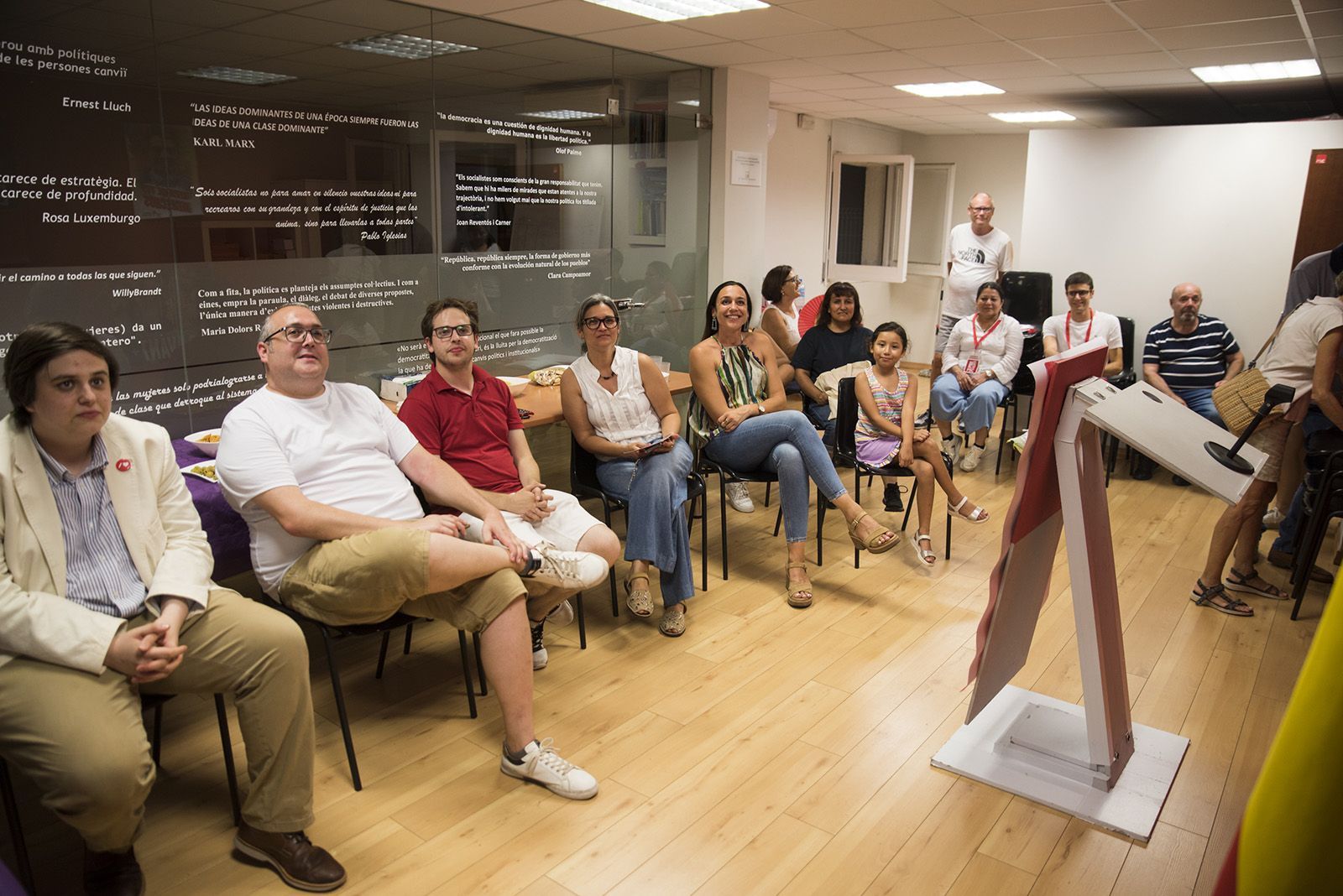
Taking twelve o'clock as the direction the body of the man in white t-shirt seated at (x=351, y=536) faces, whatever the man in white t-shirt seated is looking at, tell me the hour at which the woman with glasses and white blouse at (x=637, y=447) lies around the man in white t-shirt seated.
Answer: The woman with glasses and white blouse is roughly at 9 o'clock from the man in white t-shirt seated.

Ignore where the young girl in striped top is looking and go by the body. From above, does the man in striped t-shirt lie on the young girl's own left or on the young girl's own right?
on the young girl's own left

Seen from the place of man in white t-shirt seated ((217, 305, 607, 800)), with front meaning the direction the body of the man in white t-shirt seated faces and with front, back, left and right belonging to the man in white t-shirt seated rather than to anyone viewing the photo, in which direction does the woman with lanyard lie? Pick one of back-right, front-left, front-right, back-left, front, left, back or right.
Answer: left

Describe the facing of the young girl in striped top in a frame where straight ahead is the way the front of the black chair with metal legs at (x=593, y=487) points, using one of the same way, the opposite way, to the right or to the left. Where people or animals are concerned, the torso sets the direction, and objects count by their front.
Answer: the same way

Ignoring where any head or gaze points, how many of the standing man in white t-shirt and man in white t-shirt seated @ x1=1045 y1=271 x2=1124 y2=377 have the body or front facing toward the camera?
2

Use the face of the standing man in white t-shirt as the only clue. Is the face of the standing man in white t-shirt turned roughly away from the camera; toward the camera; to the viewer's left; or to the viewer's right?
toward the camera

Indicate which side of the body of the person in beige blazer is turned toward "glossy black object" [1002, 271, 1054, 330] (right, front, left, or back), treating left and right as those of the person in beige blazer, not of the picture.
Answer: left

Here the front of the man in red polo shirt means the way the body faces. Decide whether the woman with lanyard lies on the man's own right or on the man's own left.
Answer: on the man's own left

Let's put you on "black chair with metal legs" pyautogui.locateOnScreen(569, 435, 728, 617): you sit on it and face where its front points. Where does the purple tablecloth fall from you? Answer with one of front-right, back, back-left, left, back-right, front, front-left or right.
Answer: right

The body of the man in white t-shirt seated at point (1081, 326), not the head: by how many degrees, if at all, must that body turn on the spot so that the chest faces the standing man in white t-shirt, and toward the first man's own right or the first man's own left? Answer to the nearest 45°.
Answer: approximately 135° to the first man's own right

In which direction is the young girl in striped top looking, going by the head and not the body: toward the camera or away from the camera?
toward the camera

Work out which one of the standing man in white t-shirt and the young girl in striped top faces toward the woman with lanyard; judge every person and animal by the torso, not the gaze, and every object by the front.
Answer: the standing man in white t-shirt

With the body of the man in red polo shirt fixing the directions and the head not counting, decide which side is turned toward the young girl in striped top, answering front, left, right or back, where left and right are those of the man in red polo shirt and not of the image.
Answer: left

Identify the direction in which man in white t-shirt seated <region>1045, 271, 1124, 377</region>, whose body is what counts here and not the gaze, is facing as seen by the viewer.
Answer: toward the camera

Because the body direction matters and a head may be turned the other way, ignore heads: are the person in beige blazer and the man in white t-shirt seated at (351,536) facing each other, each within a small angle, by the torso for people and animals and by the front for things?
no

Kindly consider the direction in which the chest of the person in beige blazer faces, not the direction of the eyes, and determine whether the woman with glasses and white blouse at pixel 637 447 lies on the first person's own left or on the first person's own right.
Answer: on the first person's own left

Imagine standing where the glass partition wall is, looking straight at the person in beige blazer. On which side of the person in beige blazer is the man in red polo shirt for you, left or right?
left

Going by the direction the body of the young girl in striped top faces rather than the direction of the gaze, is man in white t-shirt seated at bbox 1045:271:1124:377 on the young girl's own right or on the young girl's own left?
on the young girl's own left

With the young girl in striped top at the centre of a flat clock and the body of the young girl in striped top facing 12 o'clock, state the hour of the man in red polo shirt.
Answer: The man in red polo shirt is roughly at 3 o'clock from the young girl in striped top.

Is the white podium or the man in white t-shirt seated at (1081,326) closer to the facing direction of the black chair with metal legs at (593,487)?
the white podium

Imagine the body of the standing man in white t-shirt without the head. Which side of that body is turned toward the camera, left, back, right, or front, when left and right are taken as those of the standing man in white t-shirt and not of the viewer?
front

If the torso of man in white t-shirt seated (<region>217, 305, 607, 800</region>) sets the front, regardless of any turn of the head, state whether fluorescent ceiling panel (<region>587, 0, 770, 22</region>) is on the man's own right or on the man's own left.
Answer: on the man's own left

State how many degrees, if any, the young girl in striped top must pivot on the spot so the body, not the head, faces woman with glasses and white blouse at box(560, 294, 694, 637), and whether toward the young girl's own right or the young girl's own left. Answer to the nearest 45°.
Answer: approximately 90° to the young girl's own right
